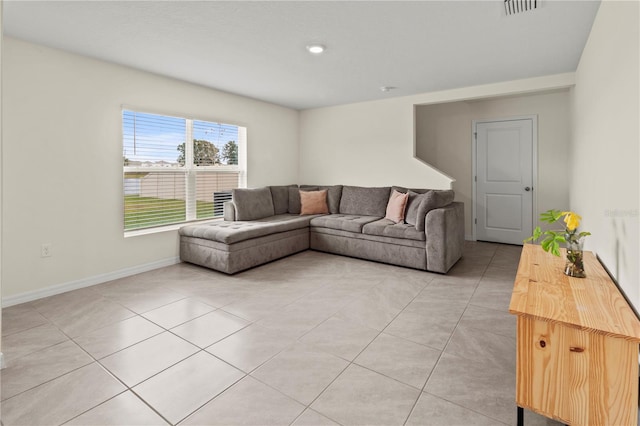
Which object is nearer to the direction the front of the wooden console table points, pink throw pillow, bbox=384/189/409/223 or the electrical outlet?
the electrical outlet

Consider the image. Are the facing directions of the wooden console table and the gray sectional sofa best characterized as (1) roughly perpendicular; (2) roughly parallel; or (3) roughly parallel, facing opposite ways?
roughly perpendicular

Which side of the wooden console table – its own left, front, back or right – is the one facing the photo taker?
left

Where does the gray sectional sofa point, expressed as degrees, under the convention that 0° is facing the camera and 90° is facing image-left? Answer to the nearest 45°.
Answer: approximately 45°

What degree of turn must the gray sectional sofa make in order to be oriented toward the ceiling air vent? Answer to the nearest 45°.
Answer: approximately 90° to its left

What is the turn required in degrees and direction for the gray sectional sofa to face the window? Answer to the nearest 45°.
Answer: approximately 45° to its right

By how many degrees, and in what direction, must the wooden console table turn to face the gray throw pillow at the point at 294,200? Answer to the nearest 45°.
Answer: approximately 45° to its right

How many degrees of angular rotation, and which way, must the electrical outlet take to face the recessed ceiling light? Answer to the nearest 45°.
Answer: approximately 45° to its left

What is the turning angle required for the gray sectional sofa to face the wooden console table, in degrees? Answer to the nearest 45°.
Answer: approximately 45° to its left
